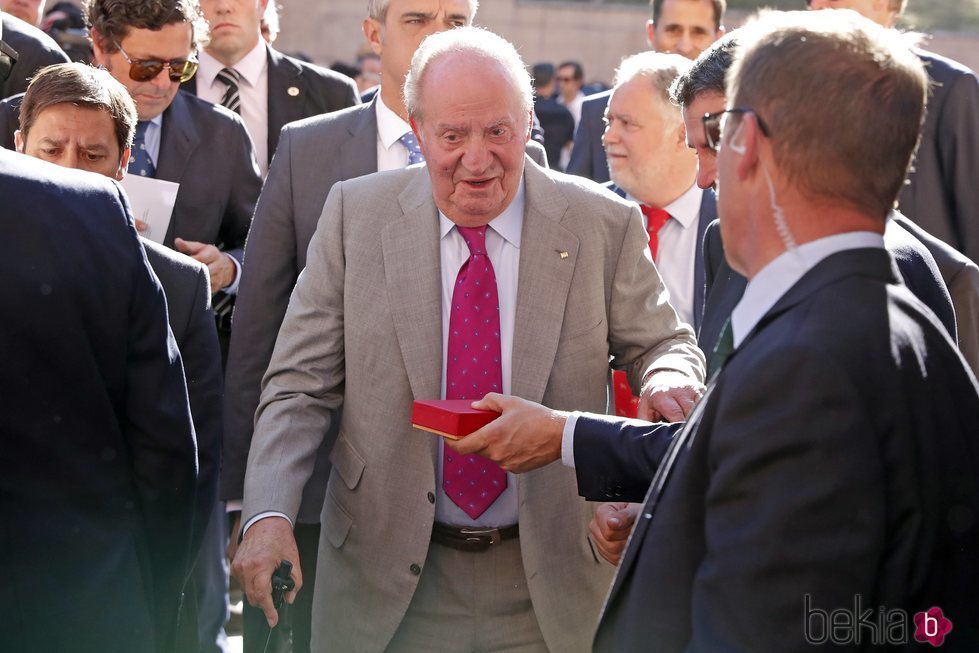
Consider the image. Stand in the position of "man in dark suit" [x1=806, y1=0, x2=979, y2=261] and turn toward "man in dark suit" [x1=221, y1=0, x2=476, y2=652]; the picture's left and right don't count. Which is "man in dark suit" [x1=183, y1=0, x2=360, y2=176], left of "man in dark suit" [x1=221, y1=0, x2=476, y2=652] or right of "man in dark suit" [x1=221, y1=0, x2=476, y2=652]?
right

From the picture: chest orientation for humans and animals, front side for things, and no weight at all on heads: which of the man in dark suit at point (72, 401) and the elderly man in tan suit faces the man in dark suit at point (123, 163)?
the man in dark suit at point (72, 401)

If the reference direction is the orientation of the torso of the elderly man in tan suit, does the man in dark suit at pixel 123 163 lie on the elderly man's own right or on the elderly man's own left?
on the elderly man's own right

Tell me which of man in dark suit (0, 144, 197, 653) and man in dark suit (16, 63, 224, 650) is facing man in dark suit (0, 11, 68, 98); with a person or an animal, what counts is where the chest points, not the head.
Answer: man in dark suit (0, 144, 197, 653)

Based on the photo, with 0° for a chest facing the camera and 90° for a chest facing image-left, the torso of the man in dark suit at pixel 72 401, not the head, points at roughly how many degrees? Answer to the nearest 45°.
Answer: approximately 180°

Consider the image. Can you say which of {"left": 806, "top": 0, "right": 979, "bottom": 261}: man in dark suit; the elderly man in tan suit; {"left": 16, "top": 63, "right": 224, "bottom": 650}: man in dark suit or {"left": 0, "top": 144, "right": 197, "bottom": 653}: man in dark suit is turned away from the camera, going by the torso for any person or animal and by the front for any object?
{"left": 0, "top": 144, "right": 197, "bottom": 653}: man in dark suit

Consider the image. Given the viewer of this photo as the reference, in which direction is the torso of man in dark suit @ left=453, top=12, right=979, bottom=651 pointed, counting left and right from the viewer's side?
facing away from the viewer and to the left of the viewer
